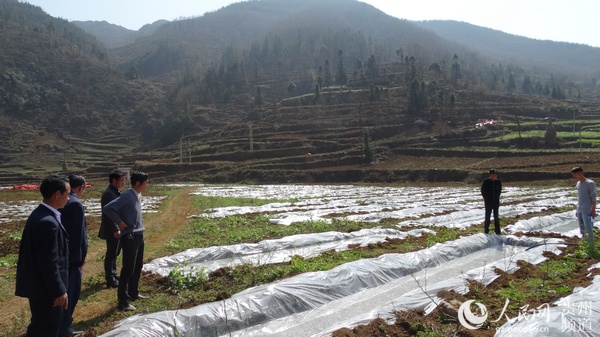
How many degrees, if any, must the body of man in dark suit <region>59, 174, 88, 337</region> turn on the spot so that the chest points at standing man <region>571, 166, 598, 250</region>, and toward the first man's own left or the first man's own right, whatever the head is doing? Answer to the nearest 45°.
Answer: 0° — they already face them

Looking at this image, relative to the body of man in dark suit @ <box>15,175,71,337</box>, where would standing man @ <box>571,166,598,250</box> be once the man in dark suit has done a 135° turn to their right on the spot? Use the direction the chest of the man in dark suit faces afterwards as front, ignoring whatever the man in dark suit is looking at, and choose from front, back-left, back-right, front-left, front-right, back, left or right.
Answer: back-left

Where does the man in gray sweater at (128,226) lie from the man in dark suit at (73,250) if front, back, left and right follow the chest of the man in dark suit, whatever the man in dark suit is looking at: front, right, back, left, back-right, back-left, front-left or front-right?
front-left

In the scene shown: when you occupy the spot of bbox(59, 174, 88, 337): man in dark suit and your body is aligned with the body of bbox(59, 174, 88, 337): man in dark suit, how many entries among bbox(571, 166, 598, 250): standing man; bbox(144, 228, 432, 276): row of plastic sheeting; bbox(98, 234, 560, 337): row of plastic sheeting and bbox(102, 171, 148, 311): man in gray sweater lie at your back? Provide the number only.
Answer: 0

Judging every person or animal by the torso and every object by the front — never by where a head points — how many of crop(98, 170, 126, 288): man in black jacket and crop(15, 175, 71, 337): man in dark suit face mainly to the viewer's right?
2

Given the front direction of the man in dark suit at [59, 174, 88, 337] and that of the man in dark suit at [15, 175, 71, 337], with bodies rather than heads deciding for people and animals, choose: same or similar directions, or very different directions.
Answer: same or similar directions

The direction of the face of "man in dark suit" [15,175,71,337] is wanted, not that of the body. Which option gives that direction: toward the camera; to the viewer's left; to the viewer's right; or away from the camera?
to the viewer's right

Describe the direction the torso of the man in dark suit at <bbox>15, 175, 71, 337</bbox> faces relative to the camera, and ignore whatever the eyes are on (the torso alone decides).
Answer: to the viewer's right

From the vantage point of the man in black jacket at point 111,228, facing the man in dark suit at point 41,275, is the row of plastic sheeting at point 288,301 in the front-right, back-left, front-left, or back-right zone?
front-left

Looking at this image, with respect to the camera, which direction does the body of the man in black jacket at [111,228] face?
to the viewer's right

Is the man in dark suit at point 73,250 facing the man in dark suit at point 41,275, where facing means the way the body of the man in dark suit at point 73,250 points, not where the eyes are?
no

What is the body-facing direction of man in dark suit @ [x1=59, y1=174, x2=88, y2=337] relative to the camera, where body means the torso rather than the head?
to the viewer's right

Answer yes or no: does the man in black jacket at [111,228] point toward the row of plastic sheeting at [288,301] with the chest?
yes

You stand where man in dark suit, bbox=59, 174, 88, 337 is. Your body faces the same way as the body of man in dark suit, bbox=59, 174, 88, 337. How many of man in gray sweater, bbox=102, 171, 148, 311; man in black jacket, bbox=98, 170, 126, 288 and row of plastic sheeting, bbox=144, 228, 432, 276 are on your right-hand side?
0
